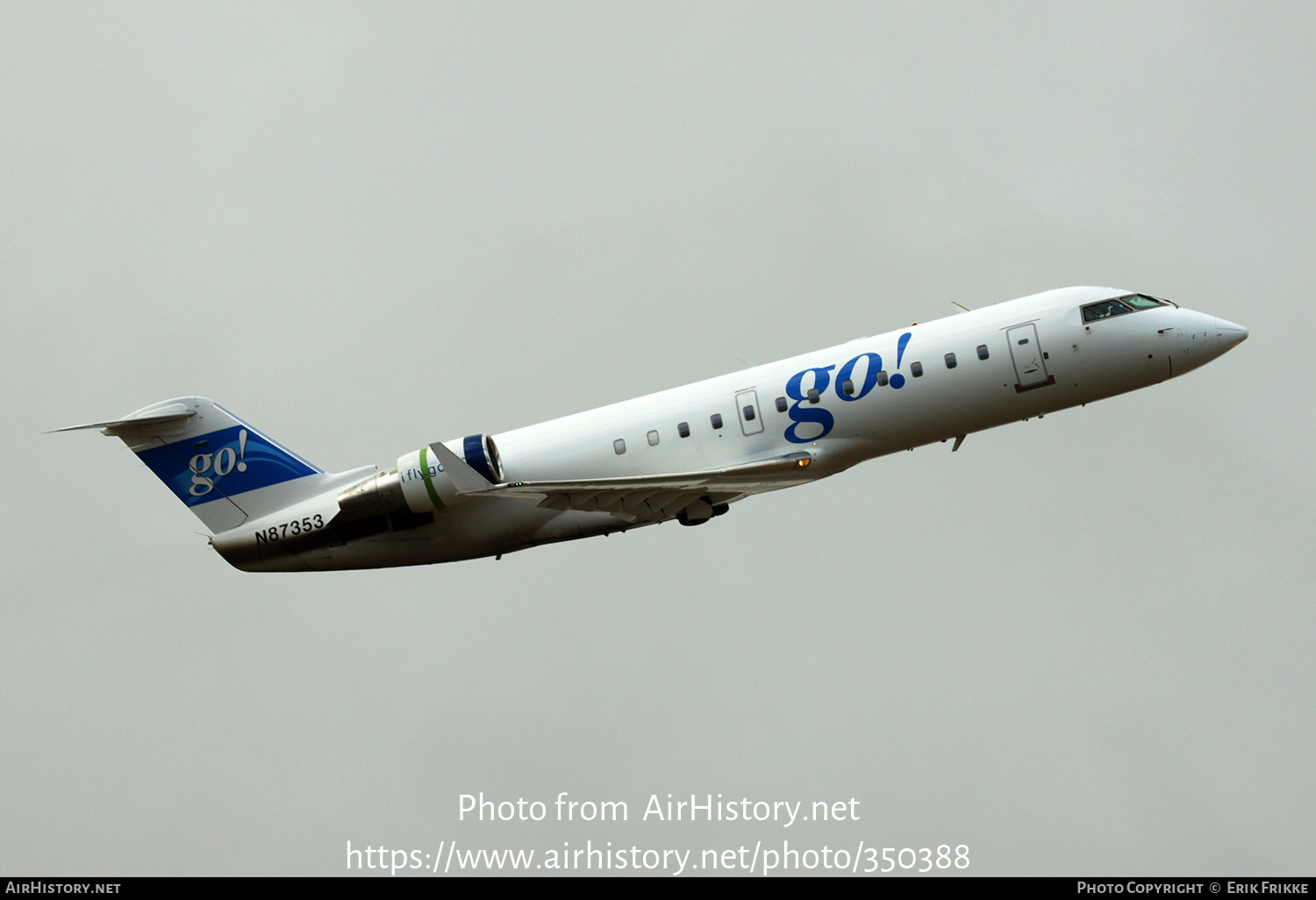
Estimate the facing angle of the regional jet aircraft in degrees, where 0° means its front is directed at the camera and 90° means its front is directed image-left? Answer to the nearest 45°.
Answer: approximately 270°
